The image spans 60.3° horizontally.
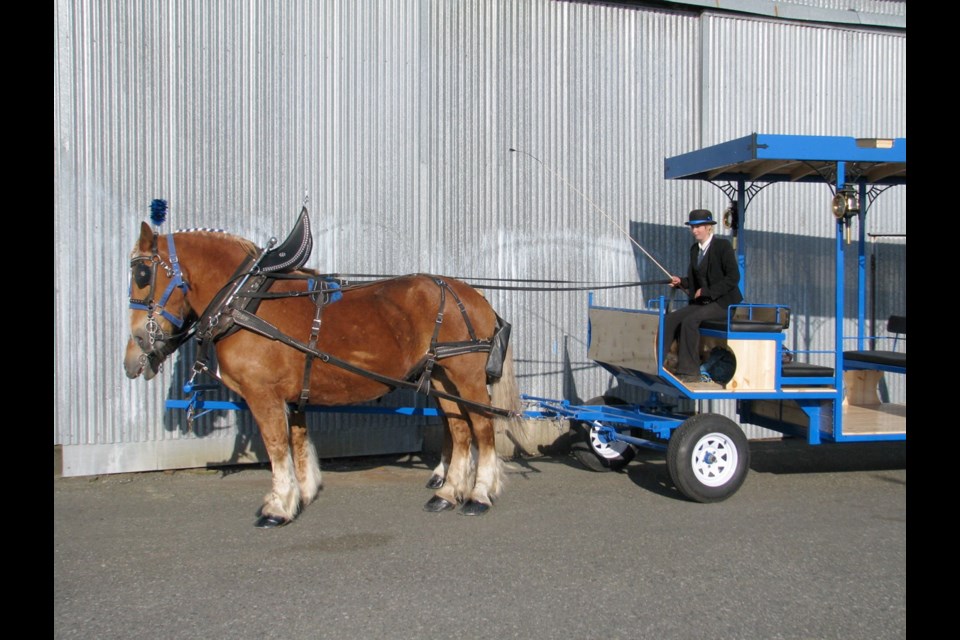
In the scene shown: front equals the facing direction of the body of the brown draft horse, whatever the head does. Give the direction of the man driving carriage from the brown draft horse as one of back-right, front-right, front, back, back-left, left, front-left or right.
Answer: back

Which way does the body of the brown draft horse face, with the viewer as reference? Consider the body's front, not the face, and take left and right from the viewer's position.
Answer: facing to the left of the viewer

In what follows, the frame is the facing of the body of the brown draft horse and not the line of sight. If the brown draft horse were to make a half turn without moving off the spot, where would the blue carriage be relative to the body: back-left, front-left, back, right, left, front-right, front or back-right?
front
